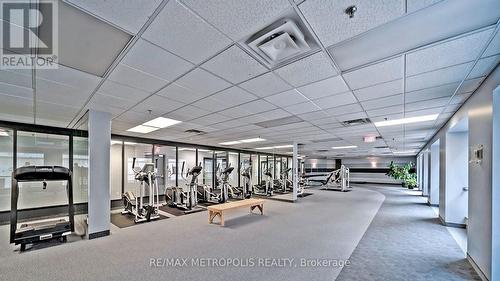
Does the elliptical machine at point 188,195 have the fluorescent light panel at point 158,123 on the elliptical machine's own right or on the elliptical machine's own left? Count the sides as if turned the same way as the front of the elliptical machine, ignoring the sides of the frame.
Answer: on the elliptical machine's own right
